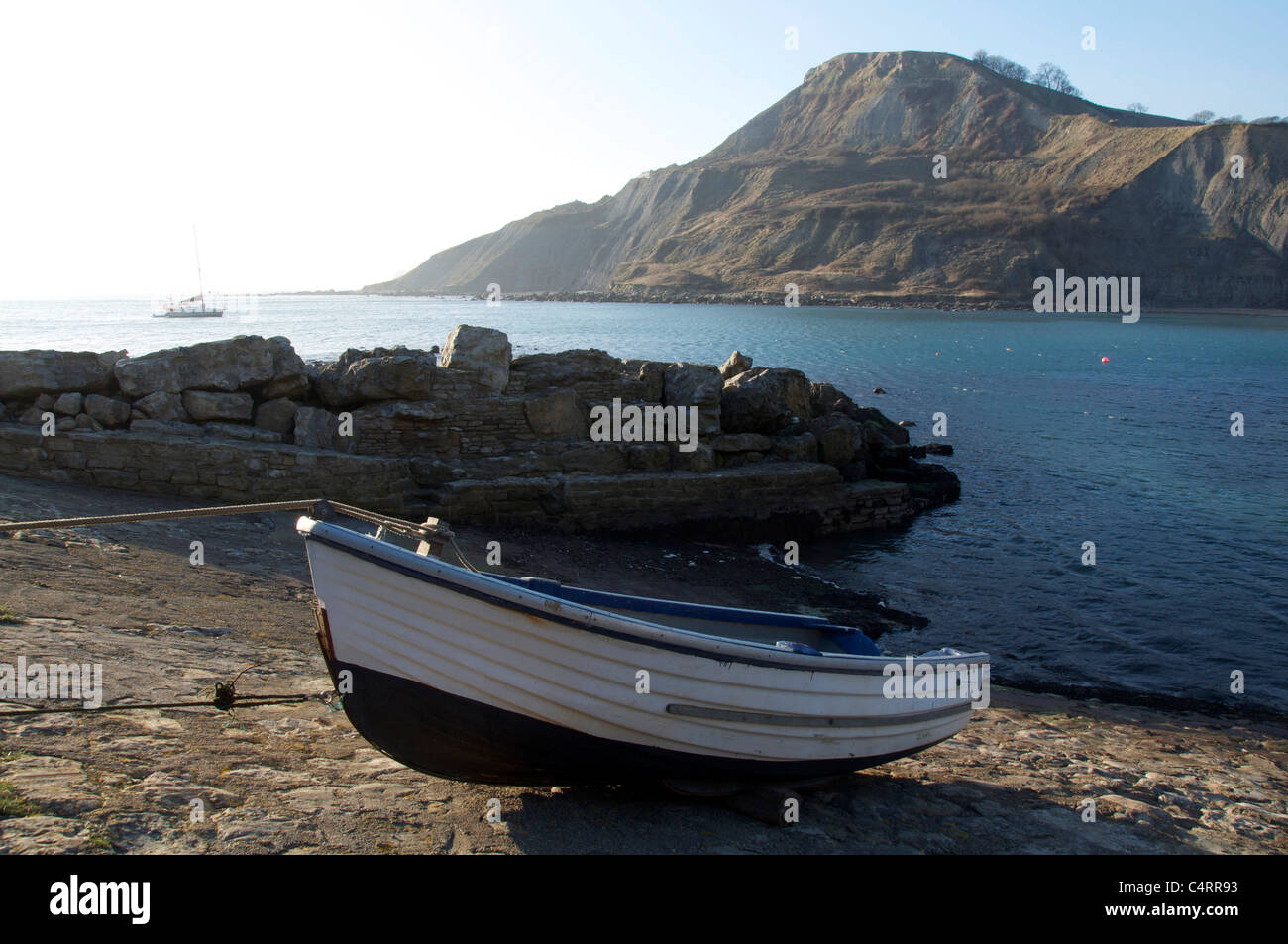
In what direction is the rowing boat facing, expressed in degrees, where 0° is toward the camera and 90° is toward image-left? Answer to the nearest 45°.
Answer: approximately 90°

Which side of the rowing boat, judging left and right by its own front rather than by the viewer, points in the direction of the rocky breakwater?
right

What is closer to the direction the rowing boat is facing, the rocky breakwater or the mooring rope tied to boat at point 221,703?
the mooring rope tied to boat
